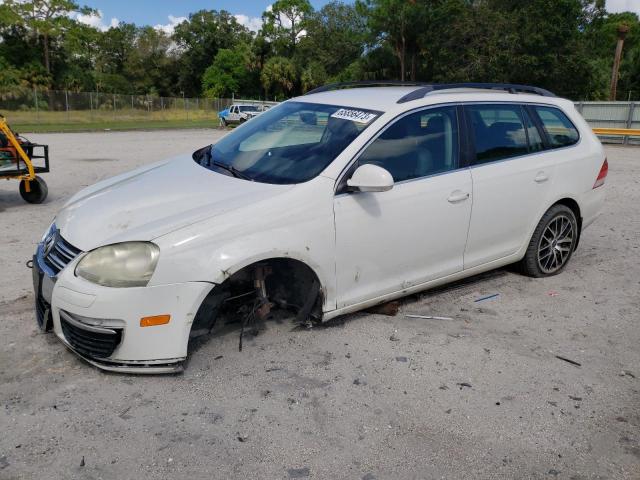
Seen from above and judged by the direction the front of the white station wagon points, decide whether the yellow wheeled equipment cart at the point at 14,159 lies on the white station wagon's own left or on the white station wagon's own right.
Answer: on the white station wagon's own right

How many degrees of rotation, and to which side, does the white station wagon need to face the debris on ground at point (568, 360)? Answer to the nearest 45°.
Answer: approximately 135° to its left

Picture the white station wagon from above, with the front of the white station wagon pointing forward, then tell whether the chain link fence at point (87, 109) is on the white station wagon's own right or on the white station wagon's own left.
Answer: on the white station wagon's own right

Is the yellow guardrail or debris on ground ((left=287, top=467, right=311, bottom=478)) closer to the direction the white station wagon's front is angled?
the debris on ground

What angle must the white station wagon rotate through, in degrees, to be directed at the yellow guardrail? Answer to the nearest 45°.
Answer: approximately 180°

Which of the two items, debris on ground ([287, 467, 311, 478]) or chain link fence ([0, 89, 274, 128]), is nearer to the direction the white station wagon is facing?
the debris on ground

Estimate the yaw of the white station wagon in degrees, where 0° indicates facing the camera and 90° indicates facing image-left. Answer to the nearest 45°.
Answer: approximately 45°

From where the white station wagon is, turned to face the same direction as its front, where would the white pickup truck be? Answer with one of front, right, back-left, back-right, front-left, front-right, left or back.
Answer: back-right

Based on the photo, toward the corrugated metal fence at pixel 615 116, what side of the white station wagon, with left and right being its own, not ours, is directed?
back
